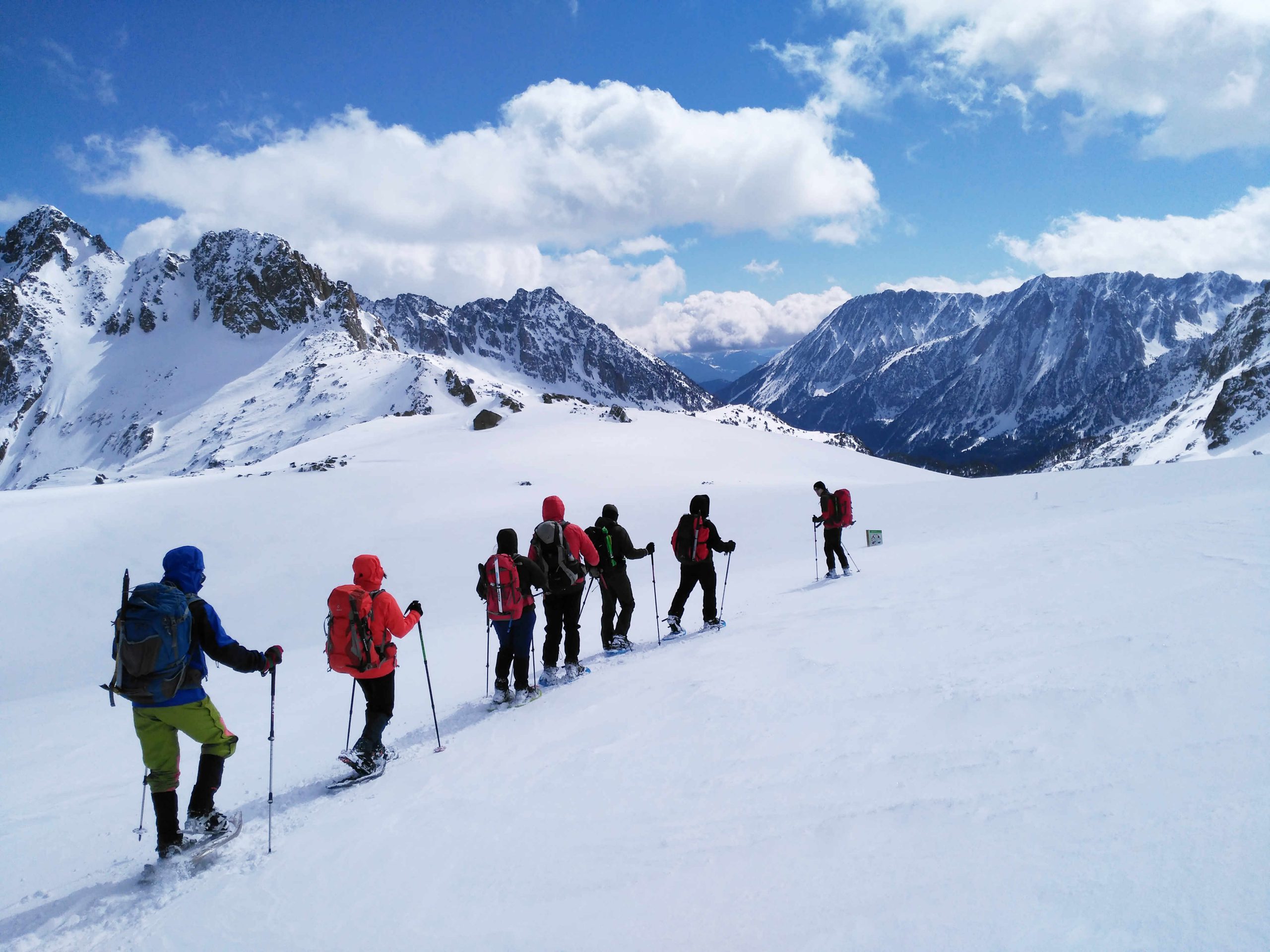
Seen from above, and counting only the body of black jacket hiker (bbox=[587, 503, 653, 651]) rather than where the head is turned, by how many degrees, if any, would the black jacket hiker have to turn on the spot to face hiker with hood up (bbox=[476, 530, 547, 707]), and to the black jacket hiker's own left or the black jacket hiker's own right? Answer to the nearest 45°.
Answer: approximately 180°

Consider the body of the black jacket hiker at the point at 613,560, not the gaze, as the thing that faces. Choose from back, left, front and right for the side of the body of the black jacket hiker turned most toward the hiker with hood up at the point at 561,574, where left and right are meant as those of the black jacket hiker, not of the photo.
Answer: back

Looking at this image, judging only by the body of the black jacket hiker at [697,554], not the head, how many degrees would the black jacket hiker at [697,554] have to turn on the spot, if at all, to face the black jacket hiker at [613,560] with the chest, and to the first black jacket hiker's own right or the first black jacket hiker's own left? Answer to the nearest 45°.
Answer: approximately 180°

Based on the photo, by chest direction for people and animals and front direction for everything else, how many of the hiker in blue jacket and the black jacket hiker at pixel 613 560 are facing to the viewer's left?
0

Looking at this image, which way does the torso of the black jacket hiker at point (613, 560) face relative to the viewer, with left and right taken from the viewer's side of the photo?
facing away from the viewer and to the right of the viewer

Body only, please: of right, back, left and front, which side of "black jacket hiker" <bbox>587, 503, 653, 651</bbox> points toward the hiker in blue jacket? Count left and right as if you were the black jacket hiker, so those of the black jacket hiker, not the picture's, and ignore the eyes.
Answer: back

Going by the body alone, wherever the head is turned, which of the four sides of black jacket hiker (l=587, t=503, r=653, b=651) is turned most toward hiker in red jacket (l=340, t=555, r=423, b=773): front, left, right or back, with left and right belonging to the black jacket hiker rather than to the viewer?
back

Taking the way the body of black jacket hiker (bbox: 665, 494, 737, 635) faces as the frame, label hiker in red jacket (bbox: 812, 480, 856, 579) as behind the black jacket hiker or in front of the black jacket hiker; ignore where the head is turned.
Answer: in front

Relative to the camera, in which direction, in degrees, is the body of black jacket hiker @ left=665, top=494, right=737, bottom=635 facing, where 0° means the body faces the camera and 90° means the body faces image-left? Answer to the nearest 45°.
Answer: approximately 225°

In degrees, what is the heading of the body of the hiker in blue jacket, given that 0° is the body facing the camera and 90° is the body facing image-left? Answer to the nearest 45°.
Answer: approximately 225°

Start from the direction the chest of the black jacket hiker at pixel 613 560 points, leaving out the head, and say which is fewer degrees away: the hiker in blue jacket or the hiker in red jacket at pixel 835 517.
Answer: the hiker in red jacket
